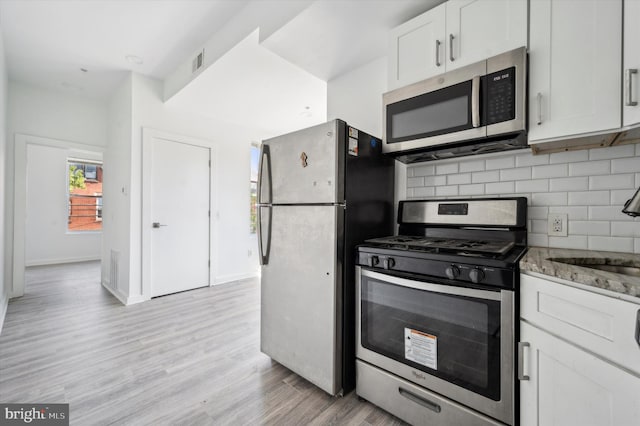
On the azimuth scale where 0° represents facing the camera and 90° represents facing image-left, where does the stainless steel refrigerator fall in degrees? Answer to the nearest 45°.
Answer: approximately 45°

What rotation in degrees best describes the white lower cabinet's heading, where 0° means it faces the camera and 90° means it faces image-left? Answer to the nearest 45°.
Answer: approximately 45°

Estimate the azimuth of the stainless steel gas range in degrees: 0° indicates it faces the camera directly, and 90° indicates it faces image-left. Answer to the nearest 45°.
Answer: approximately 45°

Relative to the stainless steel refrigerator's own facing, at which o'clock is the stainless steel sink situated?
The stainless steel sink is roughly at 8 o'clock from the stainless steel refrigerator.

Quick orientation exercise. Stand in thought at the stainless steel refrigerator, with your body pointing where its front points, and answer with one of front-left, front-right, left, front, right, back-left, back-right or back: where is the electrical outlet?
back-left

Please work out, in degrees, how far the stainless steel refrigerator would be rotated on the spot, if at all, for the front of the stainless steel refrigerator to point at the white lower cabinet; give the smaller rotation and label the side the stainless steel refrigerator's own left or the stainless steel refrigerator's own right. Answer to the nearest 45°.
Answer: approximately 90° to the stainless steel refrigerator's own left

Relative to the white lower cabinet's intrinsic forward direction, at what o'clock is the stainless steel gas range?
The stainless steel gas range is roughly at 2 o'clock from the white lower cabinet.

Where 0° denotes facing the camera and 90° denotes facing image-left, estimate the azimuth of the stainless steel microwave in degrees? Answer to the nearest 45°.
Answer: approximately 45°
